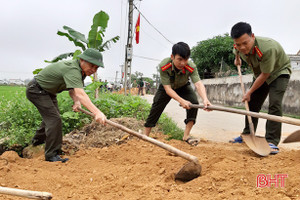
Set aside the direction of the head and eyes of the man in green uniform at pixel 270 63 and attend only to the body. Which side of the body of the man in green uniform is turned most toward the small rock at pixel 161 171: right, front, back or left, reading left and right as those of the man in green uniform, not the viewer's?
front

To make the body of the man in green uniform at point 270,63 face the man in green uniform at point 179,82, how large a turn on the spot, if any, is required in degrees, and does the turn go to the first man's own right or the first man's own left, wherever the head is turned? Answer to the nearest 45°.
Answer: approximately 45° to the first man's own right

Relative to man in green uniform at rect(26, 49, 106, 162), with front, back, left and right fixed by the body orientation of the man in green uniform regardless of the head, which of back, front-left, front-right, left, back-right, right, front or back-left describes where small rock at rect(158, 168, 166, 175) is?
front-right

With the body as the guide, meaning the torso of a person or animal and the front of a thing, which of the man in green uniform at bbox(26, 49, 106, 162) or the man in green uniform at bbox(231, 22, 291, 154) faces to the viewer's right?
the man in green uniform at bbox(26, 49, 106, 162)

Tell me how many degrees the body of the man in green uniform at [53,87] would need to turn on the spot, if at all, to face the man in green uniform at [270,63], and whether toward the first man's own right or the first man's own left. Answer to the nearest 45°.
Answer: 0° — they already face them

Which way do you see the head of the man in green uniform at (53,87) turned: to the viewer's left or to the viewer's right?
to the viewer's right

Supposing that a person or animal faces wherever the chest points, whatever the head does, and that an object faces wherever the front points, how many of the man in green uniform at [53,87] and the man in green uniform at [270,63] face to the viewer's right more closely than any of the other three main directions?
1

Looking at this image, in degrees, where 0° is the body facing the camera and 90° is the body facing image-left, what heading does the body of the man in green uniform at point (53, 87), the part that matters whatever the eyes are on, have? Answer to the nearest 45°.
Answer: approximately 270°

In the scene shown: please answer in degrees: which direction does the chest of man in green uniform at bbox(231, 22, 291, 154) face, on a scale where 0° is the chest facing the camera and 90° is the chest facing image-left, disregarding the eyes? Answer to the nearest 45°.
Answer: approximately 45°

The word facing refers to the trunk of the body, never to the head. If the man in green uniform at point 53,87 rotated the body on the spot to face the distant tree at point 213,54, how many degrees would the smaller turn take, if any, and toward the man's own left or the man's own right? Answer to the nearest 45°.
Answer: approximately 45° to the man's own left

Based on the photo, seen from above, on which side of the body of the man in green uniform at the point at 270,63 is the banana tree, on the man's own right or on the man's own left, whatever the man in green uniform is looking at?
on the man's own right

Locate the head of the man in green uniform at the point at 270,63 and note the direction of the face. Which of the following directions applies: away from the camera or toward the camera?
toward the camera

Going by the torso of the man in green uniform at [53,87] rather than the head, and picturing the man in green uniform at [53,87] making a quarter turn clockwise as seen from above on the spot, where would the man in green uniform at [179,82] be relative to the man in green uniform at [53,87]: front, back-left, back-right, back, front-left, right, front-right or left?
left
